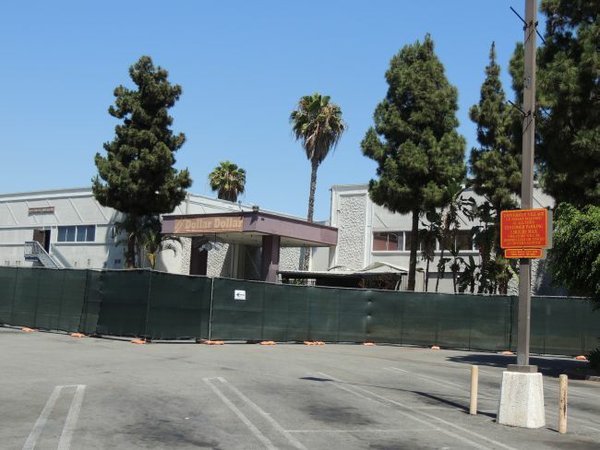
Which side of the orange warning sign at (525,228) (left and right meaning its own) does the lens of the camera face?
front

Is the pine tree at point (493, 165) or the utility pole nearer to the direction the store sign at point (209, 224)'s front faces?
the utility pole

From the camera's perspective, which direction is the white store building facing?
toward the camera

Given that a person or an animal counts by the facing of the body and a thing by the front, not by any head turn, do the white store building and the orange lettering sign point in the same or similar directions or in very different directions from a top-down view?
same or similar directions

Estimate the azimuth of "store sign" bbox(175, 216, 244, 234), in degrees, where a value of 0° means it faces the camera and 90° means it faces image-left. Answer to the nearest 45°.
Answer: approximately 0°

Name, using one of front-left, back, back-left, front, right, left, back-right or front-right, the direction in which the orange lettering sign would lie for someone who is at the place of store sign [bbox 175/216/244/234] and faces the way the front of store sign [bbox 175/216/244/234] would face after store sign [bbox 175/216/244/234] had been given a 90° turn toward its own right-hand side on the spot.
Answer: left

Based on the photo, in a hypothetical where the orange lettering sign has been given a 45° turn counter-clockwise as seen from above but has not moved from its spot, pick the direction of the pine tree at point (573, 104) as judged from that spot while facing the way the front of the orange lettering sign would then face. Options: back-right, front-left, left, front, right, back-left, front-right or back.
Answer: back-left

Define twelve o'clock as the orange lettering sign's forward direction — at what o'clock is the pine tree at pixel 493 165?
The pine tree is roughly at 6 o'clock from the orange lettering sign.

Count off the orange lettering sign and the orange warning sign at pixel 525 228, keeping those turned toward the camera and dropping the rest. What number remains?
2

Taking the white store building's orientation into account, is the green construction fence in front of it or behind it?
in front

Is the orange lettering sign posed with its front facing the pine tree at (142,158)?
no

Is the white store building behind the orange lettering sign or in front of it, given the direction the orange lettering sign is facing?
behind

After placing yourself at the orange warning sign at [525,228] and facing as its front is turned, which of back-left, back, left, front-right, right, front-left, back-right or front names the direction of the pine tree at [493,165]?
back

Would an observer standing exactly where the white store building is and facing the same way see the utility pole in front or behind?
in front
